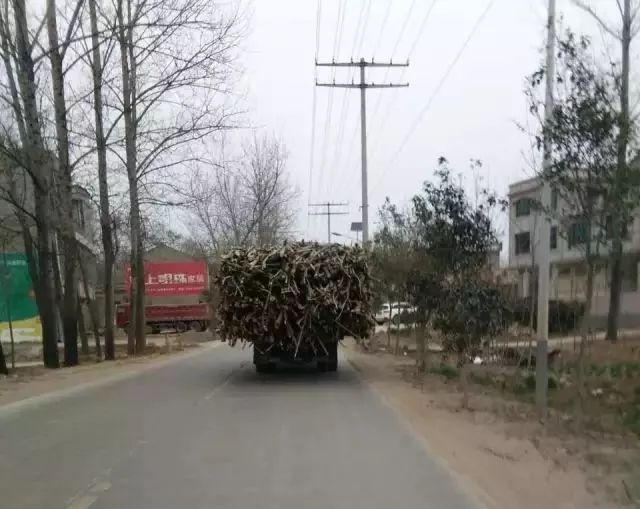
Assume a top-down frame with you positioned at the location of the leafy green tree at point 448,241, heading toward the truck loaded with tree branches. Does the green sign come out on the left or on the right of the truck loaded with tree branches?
right

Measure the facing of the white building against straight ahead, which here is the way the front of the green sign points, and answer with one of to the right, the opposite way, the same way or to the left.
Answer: to the right

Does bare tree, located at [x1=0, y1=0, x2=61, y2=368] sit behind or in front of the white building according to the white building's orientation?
in front

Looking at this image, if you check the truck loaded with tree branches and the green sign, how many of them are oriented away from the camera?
1

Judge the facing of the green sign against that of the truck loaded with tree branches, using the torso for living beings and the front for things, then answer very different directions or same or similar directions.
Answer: very different directions

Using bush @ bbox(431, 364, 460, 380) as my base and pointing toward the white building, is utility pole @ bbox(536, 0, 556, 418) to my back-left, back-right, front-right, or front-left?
back-right

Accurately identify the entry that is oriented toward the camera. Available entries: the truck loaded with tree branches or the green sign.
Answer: the green sign

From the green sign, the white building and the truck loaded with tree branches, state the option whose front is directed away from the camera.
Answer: the truck loaded with tree branches

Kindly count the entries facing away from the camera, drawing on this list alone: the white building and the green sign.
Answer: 0

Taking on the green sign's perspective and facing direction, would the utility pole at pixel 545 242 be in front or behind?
in front

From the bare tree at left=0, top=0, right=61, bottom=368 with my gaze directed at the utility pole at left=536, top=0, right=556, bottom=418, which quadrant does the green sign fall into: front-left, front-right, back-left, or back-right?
back-left

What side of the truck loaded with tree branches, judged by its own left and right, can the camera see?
back

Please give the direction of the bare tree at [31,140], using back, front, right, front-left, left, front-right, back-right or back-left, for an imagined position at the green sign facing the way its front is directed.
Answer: front

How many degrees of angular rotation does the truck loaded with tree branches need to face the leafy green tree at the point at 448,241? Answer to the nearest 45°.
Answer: approximately 90° to its right

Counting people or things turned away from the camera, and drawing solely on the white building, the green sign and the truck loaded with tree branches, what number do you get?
1

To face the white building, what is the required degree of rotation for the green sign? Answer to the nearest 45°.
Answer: approximately 90° to its left

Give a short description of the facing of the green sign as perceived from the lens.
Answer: facing the viewer
